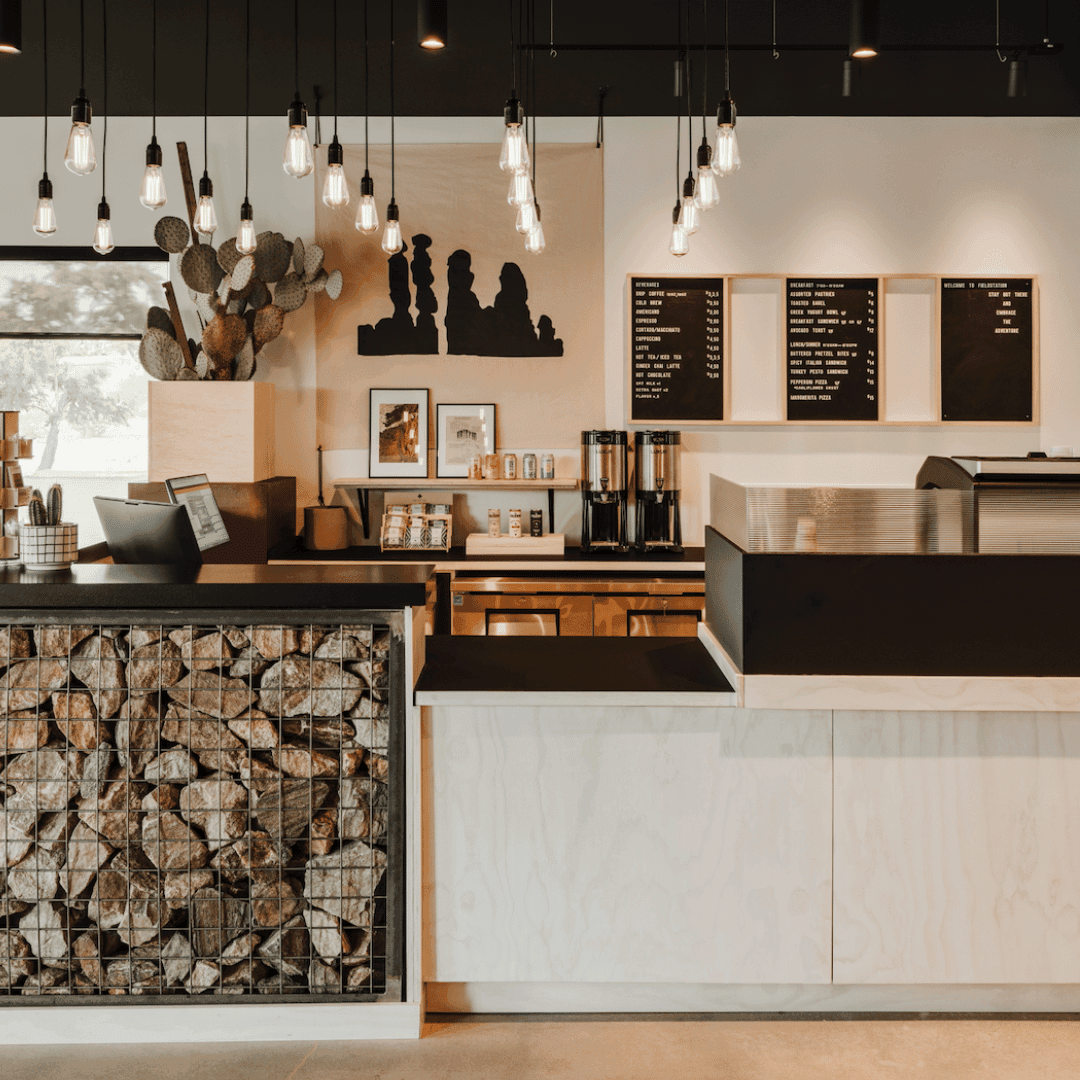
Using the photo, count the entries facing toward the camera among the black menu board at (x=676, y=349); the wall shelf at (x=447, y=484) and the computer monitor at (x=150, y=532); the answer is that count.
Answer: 2

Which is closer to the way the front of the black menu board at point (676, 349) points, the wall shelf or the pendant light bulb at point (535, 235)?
the pendant light bulb

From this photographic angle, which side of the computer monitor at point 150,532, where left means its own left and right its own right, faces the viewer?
back

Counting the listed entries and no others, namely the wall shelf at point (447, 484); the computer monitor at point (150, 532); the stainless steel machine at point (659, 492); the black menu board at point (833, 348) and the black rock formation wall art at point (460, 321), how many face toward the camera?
4

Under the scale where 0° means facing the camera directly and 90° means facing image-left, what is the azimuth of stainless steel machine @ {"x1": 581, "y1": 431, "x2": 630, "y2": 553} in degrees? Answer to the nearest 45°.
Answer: approximately 0°
